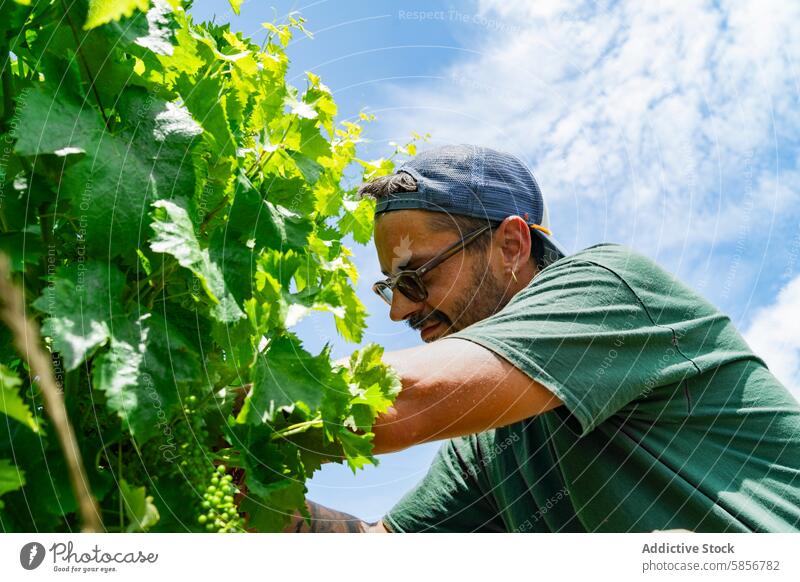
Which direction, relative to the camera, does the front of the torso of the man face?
to the viewer's left
